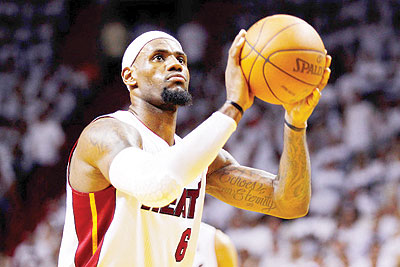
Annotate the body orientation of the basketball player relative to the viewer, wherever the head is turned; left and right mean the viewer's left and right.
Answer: facing the viewer and to the right of the viewer

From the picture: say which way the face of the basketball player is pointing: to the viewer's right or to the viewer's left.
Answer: to the viewer's right
